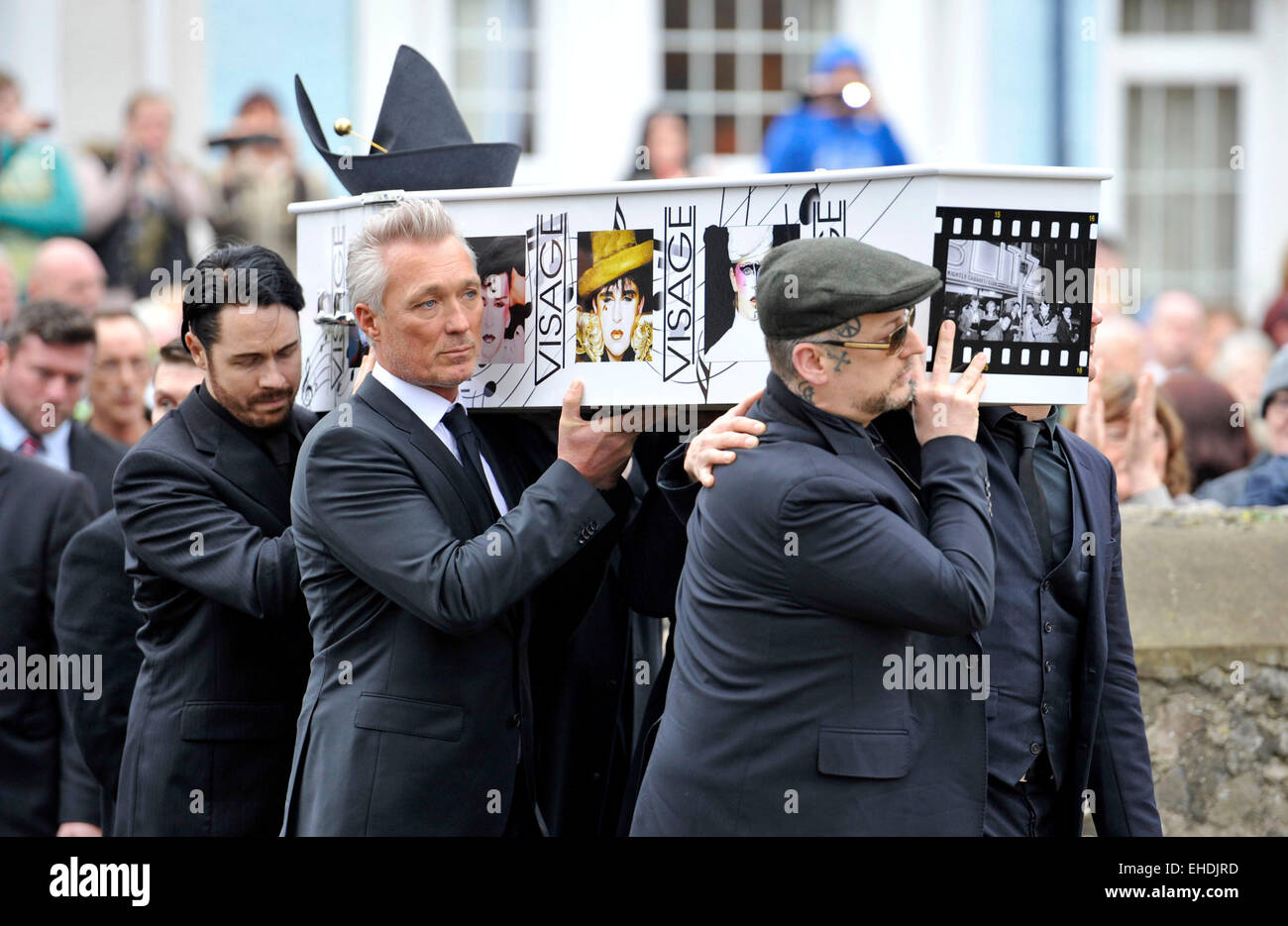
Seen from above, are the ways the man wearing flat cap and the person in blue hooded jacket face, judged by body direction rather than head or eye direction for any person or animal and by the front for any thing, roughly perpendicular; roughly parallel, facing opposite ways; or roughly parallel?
roughly perpendicular

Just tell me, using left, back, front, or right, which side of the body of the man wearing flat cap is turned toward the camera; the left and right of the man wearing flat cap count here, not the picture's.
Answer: right

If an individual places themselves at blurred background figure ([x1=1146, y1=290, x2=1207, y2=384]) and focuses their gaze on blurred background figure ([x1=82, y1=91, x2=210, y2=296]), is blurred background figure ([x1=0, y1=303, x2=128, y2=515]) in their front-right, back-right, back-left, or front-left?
front-left

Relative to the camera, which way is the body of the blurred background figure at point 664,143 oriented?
toward the camera

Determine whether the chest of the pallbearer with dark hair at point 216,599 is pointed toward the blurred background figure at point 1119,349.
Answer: no

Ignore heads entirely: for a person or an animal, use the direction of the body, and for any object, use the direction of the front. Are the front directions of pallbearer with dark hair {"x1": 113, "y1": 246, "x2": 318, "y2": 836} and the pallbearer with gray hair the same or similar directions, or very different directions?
same or similar directions

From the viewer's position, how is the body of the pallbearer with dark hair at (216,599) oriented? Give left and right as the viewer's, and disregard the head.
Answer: facing the viewer and to the right of the viewer

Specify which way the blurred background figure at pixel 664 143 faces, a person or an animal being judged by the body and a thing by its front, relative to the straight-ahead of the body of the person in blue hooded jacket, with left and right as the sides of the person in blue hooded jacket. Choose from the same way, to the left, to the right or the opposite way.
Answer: the same way

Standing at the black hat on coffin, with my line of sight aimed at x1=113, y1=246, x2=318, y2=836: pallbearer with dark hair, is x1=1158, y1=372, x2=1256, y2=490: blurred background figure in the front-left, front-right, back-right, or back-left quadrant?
back-right

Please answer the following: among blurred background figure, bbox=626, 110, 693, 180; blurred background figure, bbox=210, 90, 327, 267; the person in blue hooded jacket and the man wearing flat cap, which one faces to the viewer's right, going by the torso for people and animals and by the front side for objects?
the man wearing flat cap

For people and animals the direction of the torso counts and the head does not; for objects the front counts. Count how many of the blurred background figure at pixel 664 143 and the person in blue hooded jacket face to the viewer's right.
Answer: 0

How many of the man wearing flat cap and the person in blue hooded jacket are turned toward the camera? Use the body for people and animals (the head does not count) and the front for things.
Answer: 1

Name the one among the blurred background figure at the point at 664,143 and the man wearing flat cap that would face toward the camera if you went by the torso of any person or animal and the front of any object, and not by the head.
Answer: the blurred background figure

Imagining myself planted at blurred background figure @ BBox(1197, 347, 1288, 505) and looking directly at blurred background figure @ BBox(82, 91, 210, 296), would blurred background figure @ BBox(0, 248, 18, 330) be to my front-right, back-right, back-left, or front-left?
front-left

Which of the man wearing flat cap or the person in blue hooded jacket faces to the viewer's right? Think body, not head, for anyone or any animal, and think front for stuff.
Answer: the man wearing flat cap

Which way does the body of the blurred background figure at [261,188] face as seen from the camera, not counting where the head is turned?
toward the camera

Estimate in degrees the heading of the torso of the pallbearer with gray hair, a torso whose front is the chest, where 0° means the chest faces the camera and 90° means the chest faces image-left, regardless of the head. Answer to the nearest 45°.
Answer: approximately 315°

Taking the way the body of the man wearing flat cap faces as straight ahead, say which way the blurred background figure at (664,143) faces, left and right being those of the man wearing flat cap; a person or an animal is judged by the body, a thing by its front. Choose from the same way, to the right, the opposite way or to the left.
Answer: to the right

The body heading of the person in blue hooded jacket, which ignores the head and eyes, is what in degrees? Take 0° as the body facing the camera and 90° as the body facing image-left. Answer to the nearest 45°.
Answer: approximately 0°
